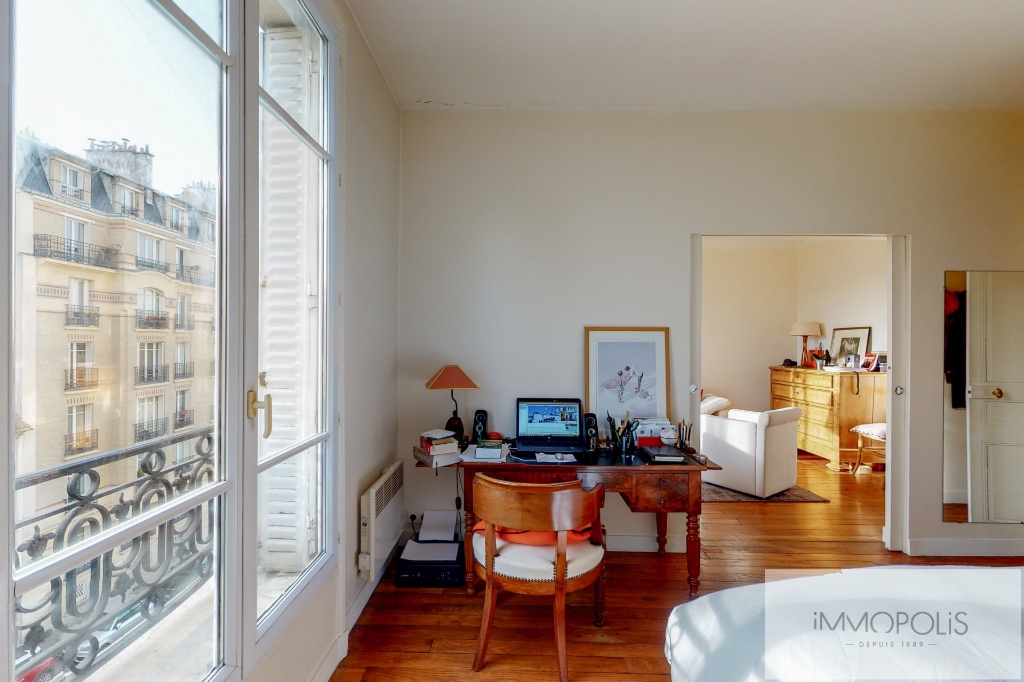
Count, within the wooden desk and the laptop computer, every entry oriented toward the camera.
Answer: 2

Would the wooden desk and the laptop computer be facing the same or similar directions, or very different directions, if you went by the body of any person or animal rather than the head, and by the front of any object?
same or similar directions

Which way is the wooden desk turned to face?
toward the camera

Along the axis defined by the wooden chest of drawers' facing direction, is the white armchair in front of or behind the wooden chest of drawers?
in front

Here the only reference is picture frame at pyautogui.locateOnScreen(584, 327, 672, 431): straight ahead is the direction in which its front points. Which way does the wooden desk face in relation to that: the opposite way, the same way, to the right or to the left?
the same way

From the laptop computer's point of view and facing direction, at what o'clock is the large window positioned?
The large window is roughly at 1 o'clock from the laptop computer.

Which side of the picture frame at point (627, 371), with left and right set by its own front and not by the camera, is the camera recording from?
front

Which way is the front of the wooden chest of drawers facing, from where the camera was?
facing the viewer and to the left of the viewer

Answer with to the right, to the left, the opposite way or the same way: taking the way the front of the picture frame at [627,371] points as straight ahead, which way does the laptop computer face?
the same way

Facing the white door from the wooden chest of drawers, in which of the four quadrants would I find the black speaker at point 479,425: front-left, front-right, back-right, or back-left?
front-right

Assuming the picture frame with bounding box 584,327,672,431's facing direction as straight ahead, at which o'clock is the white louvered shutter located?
The white louvered shutter is roughly at 1 o'clock from the picture frame.

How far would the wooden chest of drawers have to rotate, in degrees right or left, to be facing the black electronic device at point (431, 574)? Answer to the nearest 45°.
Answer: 0° — it already faces it

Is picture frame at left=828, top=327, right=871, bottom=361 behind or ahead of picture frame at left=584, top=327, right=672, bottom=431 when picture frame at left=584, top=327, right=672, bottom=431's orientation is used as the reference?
behind
